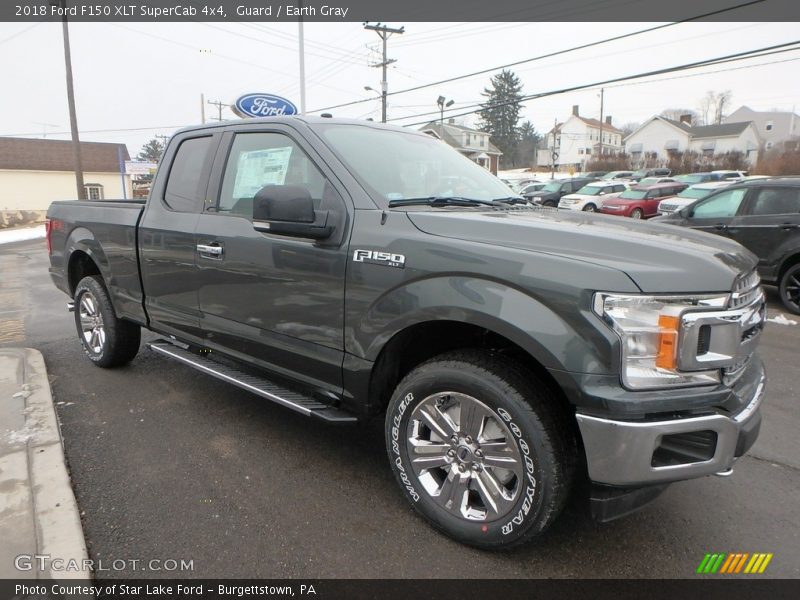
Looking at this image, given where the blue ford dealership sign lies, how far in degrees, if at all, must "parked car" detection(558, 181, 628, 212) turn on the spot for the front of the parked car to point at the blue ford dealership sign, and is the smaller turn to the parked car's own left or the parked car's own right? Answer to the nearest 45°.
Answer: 0° — it already faces it

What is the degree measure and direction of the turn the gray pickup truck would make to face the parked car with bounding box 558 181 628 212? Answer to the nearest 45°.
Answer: approximately 135° to its left

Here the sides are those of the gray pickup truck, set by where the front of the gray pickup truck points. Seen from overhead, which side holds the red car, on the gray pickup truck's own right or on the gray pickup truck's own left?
on the gray pickup truck's own left

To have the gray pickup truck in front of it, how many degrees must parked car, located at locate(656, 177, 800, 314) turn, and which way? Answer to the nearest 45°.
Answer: approximately 90° to its left

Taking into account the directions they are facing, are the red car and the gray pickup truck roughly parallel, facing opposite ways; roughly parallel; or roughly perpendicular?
roughly perpendicular

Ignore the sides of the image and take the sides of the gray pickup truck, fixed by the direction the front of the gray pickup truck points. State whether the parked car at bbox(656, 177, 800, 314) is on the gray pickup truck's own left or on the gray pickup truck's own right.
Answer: on the gray pickup truck's own left

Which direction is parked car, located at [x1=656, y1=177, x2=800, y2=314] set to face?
to the viewer's left

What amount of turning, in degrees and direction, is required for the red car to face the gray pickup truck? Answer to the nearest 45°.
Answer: approximately 45° to its left

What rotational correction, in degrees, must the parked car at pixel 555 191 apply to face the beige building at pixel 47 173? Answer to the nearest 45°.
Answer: approximately 45° to its right

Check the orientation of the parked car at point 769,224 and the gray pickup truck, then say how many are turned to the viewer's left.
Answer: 1

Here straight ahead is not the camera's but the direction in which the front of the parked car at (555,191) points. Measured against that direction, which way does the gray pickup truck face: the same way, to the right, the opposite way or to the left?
to the left

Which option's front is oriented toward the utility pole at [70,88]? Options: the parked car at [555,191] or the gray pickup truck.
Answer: the parked car
